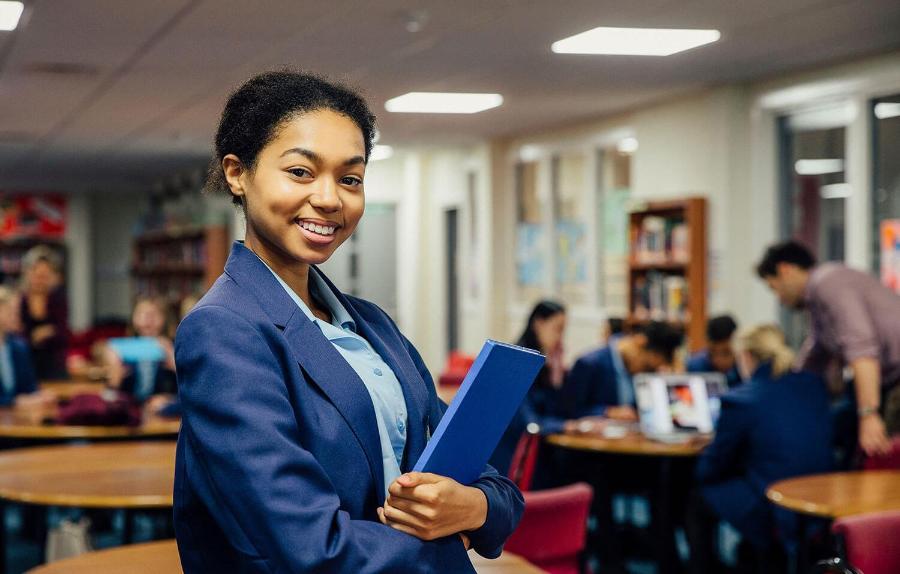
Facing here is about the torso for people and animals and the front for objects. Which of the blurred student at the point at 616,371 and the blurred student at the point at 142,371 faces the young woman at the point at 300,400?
the blurred student at the point at 142,371

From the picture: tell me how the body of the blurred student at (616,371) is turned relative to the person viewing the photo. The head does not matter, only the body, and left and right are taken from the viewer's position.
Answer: facing to the right of the viewer

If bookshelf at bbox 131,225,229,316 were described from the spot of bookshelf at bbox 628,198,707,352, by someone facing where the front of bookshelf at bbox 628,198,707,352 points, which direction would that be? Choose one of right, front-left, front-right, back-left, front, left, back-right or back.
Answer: right

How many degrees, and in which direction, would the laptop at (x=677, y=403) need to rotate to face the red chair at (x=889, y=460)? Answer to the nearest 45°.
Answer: approximately 45° to its left

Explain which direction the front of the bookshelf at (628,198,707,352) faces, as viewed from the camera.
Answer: facing the viewer and to the left of the viewer

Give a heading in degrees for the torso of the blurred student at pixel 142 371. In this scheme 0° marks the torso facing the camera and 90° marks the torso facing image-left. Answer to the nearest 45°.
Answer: approximately 0°

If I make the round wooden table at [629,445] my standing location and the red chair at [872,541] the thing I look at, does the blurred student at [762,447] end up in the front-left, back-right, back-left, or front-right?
front-left

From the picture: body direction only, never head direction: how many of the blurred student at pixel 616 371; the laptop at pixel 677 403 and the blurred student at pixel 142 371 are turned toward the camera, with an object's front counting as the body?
2

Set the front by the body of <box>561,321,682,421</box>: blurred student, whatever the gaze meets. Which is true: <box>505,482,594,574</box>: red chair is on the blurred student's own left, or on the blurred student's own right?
on the blurred student's own right

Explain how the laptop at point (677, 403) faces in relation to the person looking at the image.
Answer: facing the viewer

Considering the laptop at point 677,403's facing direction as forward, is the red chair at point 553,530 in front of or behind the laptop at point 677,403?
in front
